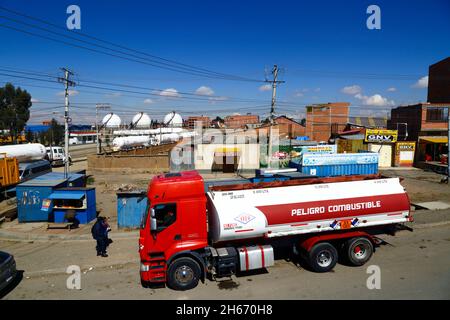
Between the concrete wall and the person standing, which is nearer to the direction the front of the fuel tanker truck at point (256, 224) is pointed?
the person standing

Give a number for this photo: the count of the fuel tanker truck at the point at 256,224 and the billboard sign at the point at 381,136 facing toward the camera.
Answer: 1

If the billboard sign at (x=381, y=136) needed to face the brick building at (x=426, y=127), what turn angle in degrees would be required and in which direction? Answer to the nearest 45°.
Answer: approximately 135° to its left

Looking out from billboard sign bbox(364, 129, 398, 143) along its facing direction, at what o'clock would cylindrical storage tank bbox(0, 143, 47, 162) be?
The cylindrical storage tank is roughly at 2 o'clock from the billboard sign.

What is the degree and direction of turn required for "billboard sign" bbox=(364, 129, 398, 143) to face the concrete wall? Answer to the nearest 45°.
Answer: approximately 45° to its right

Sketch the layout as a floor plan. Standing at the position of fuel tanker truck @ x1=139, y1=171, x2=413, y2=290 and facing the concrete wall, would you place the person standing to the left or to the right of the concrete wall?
left

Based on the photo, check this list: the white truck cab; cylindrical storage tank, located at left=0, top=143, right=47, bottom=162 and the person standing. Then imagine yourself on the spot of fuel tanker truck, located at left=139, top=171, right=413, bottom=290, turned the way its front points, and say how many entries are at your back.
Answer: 0

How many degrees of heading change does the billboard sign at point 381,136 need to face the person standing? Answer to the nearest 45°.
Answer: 0° — it already faces them

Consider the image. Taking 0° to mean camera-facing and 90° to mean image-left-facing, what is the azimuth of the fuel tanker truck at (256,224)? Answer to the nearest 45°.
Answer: approximately 90°

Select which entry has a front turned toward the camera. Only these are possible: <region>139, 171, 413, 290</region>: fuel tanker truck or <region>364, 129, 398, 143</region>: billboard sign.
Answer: the billboard sign

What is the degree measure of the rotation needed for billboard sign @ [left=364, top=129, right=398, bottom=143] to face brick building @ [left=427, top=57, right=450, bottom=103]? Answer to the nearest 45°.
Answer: approximately 90° to its left

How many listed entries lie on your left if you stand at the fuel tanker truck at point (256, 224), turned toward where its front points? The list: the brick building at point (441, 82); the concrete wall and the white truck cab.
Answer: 0

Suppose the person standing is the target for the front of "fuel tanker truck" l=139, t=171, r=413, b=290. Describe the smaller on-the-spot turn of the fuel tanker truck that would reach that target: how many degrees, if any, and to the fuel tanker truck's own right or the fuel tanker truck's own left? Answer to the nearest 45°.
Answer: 0° — it already faces them

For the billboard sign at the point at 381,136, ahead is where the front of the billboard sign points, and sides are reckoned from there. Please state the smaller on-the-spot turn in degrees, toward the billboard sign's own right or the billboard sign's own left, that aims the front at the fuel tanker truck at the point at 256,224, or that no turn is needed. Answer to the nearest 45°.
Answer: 0° — it already faces it

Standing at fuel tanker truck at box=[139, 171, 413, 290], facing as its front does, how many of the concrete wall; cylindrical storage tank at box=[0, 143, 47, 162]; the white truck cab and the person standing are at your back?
0

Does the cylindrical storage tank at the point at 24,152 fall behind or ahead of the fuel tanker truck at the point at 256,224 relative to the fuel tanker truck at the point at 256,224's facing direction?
ahead

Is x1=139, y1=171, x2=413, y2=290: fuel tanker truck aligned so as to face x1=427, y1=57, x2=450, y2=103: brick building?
no

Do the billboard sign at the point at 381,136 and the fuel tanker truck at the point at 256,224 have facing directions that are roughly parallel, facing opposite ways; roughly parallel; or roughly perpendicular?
roughly perpendicular

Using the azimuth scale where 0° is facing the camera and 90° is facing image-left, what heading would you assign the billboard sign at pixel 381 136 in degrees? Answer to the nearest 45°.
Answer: approximately 0°
